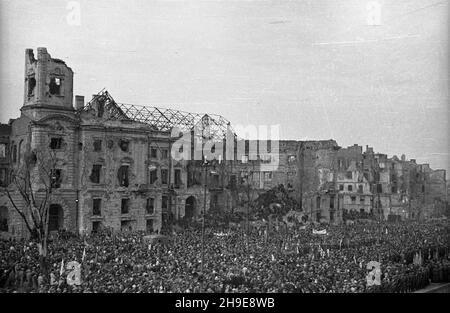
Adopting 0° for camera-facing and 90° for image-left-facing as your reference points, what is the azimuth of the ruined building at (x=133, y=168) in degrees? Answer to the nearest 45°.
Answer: approximately 315°
